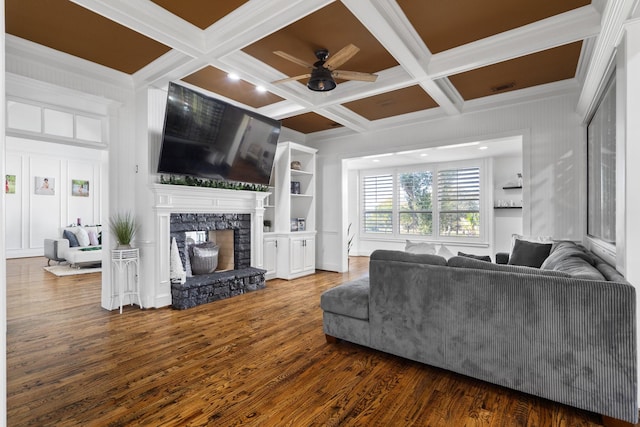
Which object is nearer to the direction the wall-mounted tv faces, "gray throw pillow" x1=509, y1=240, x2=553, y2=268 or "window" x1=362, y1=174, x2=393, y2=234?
the gray throw pillow

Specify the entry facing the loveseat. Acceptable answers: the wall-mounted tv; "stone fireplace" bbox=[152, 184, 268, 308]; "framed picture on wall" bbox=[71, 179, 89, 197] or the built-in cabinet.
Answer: the framed picture on wall

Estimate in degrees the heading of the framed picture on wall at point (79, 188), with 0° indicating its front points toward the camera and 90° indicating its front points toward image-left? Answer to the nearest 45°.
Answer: approximately 0°

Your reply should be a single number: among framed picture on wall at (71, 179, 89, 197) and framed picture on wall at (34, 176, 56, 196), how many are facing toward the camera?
2

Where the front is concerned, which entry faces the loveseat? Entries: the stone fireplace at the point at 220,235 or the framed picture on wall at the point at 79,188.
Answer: the framed picture on wall
